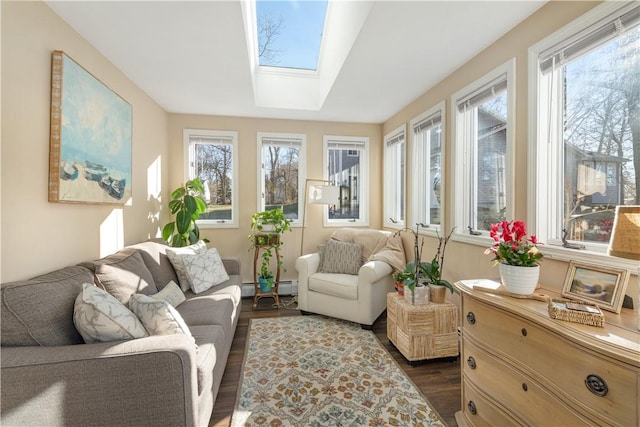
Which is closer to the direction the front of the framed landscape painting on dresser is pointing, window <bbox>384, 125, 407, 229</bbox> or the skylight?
the skylight

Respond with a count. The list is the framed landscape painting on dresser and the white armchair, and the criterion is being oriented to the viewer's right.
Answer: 0

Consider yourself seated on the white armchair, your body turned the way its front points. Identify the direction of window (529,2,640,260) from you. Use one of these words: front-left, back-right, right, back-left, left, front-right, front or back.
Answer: left

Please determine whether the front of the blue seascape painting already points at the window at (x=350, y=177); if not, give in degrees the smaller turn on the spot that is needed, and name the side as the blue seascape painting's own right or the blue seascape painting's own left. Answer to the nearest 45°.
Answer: approximately 45° to the blue seascape painting's own left

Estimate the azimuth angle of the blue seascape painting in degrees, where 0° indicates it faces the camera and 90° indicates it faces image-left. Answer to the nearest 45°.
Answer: approximately 315°

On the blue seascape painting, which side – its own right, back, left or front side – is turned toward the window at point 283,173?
left

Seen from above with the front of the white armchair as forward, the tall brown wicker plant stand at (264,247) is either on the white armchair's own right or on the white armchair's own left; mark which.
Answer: on the white armchair's own right

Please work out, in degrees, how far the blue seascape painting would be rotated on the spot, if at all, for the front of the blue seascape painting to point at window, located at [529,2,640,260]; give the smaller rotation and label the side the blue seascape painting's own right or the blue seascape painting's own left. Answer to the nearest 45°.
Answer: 0° — it already faces it

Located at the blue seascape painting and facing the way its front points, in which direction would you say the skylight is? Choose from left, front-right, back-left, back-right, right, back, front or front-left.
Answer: front-left

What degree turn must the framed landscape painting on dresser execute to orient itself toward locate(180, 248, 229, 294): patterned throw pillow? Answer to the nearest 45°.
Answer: approximately 45° to its right

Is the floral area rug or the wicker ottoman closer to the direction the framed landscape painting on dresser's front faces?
the floral area rug
